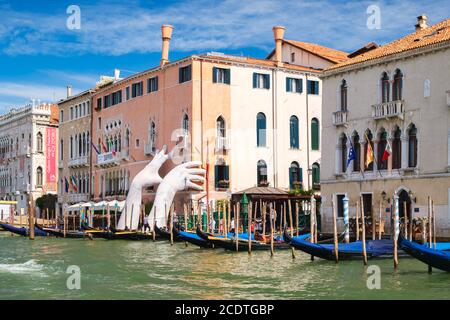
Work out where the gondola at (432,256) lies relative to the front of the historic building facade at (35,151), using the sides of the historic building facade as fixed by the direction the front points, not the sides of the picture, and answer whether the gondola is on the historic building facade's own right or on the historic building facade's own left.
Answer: on the historic building facade's own left

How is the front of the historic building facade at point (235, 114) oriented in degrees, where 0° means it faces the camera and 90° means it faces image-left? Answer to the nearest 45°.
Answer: approximately 45°

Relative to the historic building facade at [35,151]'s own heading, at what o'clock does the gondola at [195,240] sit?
The gondola is roughly at 10 o'clock from the historic building facade.

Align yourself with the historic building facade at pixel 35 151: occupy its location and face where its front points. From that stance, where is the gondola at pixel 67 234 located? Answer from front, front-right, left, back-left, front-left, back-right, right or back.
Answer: front-left

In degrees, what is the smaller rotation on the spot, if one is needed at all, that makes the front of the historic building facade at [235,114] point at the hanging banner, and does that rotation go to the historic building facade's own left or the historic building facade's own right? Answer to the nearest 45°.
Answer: approximately 90° to the historic building facade's own right

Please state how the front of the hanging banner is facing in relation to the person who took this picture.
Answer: facing the viewer

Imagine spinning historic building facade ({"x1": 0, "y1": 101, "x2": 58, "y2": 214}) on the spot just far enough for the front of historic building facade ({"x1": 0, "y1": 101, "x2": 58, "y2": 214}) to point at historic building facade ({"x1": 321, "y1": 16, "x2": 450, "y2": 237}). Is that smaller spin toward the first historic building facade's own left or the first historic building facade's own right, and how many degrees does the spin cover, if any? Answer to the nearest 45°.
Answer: approximately 45° to the first historic building facade's own left

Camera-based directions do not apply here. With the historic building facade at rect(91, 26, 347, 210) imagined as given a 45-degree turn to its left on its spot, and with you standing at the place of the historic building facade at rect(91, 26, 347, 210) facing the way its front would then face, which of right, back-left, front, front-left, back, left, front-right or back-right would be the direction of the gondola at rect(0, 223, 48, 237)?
right

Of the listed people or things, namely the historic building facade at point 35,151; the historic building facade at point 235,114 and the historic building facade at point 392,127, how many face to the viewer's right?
0

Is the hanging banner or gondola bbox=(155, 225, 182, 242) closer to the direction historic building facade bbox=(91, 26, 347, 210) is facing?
the gondola

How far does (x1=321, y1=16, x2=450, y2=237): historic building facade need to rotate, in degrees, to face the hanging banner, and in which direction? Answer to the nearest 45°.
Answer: approximately 90° to its right
